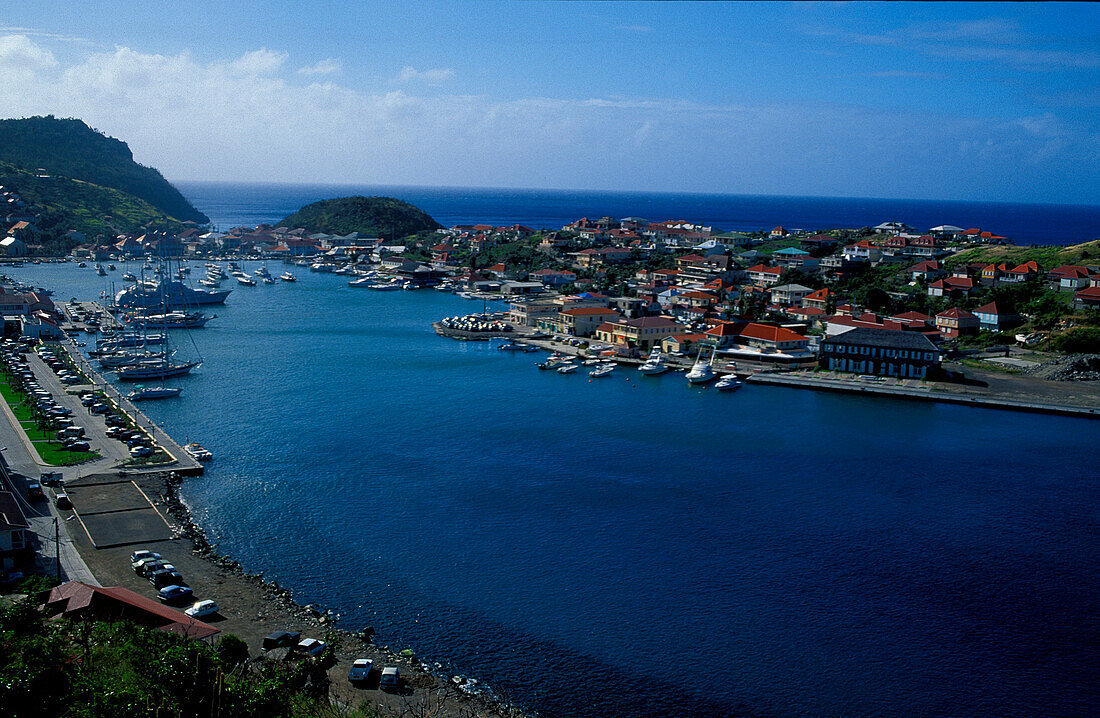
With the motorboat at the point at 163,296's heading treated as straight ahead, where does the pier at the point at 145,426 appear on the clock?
The pier is roughly at 3 o'clock from the motorboat.

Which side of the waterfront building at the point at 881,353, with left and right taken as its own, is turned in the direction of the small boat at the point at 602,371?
right

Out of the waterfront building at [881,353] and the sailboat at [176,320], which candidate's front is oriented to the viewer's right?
the sailboat

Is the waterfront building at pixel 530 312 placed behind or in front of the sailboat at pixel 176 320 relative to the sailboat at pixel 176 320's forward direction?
in front

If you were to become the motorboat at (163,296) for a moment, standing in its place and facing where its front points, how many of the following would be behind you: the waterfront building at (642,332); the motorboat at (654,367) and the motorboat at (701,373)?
0

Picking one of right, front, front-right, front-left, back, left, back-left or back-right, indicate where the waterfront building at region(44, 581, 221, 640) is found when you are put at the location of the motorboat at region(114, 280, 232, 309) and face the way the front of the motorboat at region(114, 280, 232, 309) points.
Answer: right

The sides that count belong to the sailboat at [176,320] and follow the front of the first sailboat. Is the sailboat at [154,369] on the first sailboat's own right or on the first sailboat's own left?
on the first sailboat's own right

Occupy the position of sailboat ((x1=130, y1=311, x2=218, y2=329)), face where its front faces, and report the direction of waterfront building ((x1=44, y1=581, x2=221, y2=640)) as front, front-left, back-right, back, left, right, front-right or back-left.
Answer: right

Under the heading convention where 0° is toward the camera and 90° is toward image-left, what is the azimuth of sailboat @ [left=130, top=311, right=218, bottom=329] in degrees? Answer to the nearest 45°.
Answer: approximately 270°

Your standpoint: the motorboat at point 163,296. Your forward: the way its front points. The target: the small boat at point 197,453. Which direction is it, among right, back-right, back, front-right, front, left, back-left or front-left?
right

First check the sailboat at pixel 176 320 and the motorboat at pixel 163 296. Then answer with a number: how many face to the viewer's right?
2

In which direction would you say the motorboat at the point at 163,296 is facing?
to the viewer's right

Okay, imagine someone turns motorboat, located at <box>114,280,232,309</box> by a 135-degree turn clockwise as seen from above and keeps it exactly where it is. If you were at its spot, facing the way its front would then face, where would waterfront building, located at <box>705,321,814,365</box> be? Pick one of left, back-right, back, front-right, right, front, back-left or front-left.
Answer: left

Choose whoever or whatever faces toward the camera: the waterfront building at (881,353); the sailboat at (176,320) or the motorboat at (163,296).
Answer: the waterfront building

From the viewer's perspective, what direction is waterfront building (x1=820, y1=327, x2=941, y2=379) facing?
toward the camera

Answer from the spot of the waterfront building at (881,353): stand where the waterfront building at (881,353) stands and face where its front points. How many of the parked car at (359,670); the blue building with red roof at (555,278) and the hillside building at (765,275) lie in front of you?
1

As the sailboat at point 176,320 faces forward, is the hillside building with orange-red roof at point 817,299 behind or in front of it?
in front

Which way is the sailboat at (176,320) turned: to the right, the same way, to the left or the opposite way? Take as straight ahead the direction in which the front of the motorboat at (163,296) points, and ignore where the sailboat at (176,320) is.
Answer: the same way
